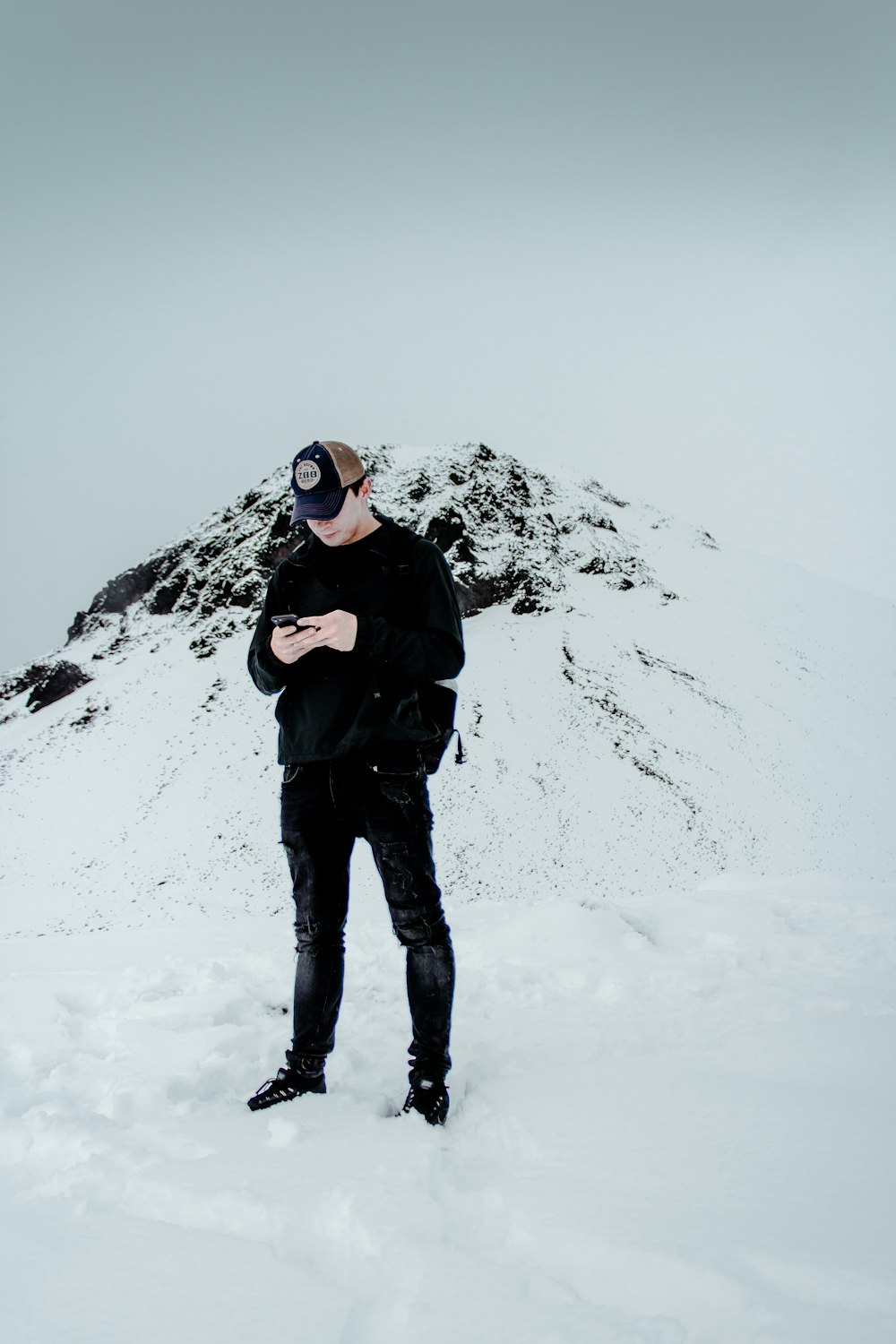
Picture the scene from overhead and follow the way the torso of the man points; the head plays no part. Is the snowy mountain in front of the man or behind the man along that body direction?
behind

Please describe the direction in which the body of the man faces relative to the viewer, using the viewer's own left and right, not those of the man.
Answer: facing the viewer and to the left of the viewer
